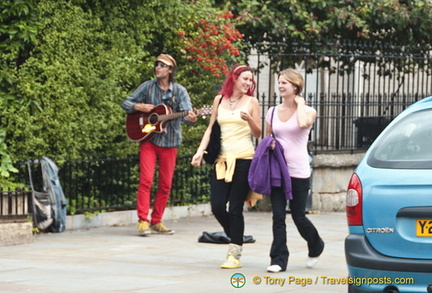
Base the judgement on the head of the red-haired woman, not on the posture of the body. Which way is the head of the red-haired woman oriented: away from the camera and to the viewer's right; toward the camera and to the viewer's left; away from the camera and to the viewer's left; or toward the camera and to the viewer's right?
toward the camera and to the viewer's right

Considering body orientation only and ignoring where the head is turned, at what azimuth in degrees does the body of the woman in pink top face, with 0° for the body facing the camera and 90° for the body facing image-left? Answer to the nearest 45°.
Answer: approximately 45°

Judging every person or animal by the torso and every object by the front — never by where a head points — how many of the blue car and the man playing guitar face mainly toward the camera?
1

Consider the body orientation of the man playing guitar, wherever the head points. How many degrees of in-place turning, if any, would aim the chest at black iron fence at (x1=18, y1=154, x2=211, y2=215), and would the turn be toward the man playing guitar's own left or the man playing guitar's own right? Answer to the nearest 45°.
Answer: approximately 135° to the man playing guitar's own right

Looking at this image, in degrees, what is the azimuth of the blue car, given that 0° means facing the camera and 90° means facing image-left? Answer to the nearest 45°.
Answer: approximately 180°

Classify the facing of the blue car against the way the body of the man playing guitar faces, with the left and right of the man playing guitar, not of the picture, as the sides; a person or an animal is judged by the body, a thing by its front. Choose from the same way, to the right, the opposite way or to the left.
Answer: the opposite way

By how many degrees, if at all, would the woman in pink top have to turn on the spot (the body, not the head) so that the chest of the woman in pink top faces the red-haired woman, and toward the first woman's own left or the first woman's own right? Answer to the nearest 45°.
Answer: approximately 90° to the first woman's own right

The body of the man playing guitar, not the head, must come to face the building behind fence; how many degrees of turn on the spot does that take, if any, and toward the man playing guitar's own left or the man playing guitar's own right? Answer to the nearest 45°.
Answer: approximately 135° to the man playing guitar's own left

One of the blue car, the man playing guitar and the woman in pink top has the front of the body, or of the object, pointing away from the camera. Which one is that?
the blue car

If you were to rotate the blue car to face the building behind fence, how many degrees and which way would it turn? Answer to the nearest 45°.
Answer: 0° — it already faces it
